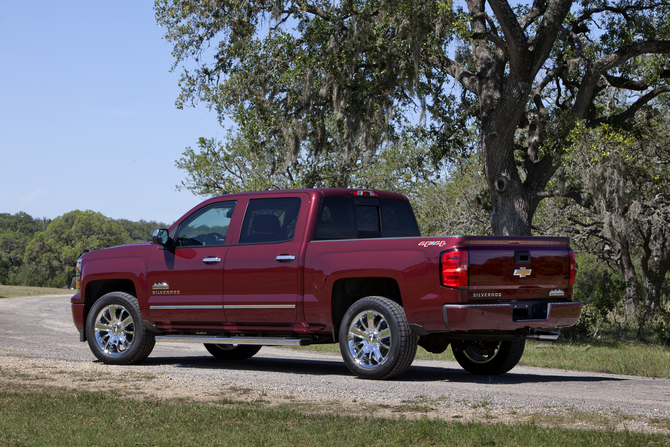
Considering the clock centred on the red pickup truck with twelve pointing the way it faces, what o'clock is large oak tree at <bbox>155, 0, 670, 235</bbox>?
The large oak tree is roughly at 2 o'clock from the red pickup truck.

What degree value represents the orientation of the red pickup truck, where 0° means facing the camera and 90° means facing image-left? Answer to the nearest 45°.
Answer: approximately 135°
